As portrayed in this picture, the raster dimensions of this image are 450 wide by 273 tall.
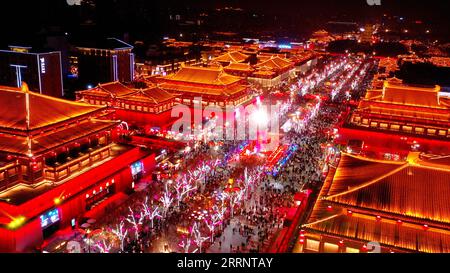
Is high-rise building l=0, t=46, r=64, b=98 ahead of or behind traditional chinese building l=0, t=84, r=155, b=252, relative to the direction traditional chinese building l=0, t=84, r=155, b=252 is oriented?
behind

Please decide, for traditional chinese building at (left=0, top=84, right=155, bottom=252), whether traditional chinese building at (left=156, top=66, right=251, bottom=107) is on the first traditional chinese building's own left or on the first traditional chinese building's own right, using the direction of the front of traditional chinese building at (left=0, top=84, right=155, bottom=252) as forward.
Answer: on the first traditional chinese building's own left

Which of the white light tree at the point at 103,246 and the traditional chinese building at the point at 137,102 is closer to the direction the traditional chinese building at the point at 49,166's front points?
the white light tree

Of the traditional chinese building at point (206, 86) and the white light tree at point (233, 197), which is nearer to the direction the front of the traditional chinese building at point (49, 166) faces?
the white light tree

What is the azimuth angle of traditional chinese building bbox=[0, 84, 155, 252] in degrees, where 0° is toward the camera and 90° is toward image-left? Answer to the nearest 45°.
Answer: approximately 315°

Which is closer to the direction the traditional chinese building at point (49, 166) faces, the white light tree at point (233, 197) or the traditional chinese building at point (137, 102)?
the white light tree

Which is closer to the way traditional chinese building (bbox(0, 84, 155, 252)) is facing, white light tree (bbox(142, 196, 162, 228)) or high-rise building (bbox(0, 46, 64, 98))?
the white light tree

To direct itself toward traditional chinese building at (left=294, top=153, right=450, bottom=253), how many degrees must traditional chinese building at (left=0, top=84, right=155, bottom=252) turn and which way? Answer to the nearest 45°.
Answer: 0° — it already faces it

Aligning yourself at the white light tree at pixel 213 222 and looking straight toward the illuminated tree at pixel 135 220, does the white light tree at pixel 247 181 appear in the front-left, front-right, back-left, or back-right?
back-right
